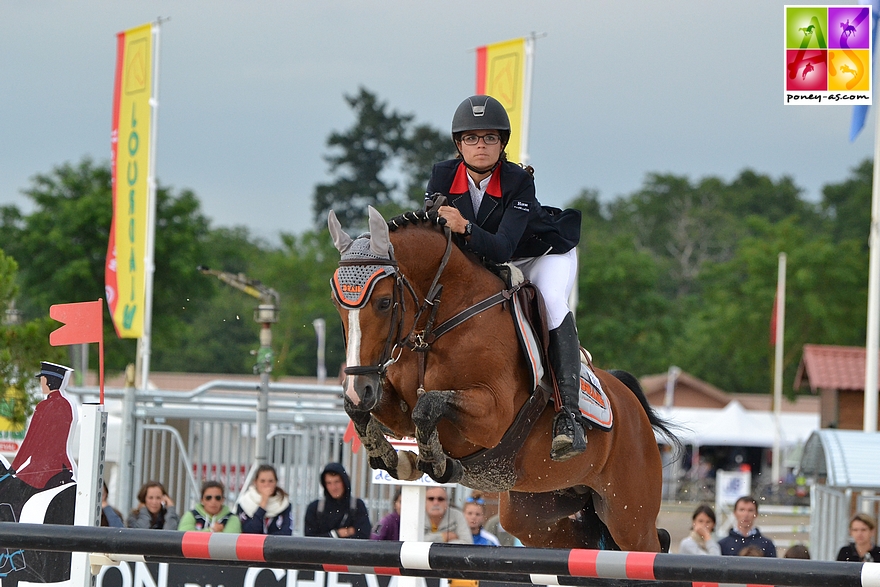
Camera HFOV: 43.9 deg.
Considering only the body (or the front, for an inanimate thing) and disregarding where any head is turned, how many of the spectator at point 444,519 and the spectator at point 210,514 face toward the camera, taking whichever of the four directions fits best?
2

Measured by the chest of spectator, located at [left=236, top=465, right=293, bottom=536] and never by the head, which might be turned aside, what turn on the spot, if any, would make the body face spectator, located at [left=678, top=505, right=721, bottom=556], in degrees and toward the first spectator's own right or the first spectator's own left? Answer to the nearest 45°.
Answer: approximately 90° to the first spectator's own left

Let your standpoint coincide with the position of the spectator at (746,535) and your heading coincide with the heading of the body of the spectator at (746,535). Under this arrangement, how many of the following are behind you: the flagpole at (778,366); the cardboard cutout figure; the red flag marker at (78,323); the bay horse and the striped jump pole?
1

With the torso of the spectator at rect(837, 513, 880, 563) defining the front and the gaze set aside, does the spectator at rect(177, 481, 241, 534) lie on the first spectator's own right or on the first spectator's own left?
on the first spectator's own right

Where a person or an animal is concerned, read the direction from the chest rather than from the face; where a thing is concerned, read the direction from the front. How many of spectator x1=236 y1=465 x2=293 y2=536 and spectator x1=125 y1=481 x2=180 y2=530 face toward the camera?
2

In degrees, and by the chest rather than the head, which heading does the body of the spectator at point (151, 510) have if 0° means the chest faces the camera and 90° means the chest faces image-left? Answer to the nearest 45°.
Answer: approximately 0°

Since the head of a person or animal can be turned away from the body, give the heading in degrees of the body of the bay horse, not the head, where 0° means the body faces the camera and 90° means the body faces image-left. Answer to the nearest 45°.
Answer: approximately 45°

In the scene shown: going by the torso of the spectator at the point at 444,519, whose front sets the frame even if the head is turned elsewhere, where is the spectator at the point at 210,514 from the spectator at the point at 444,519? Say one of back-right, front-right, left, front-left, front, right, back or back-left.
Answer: right

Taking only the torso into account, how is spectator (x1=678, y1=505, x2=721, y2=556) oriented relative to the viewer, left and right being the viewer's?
facing the viewer

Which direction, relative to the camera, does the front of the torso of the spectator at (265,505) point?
toward the camera

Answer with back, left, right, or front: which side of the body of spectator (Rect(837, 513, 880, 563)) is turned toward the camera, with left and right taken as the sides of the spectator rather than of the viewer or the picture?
front

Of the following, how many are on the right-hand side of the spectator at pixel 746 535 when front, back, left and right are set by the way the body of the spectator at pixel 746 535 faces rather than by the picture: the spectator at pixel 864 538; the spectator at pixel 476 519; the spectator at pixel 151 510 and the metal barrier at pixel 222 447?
3
